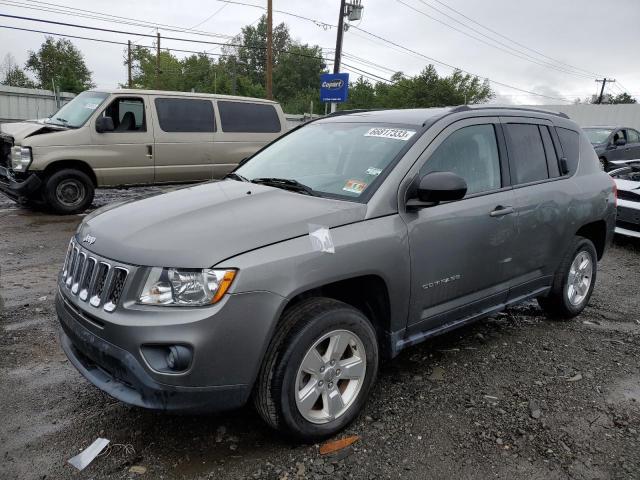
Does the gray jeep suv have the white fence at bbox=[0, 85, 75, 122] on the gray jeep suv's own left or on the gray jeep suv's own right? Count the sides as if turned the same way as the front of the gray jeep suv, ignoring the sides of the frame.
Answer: on the gray jeep suv's own right

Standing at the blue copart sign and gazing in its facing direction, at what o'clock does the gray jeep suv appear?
The gray jeep suv is roughly at 12 o'clock from the blue copart sign.

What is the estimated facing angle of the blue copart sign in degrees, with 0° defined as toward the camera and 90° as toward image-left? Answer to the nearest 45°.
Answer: approximately 0°

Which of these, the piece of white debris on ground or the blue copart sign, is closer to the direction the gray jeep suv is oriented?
the piece of white debris on ground

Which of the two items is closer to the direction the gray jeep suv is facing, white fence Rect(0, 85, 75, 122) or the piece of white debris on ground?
the piece of white debris on ground

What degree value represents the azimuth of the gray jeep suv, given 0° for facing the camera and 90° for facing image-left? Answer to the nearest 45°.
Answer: approximately 45°

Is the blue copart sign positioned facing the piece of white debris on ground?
yes

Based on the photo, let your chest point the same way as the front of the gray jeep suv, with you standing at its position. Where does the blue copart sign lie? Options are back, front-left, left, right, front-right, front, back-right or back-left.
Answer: back-right

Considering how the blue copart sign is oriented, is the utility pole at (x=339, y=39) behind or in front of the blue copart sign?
behind
